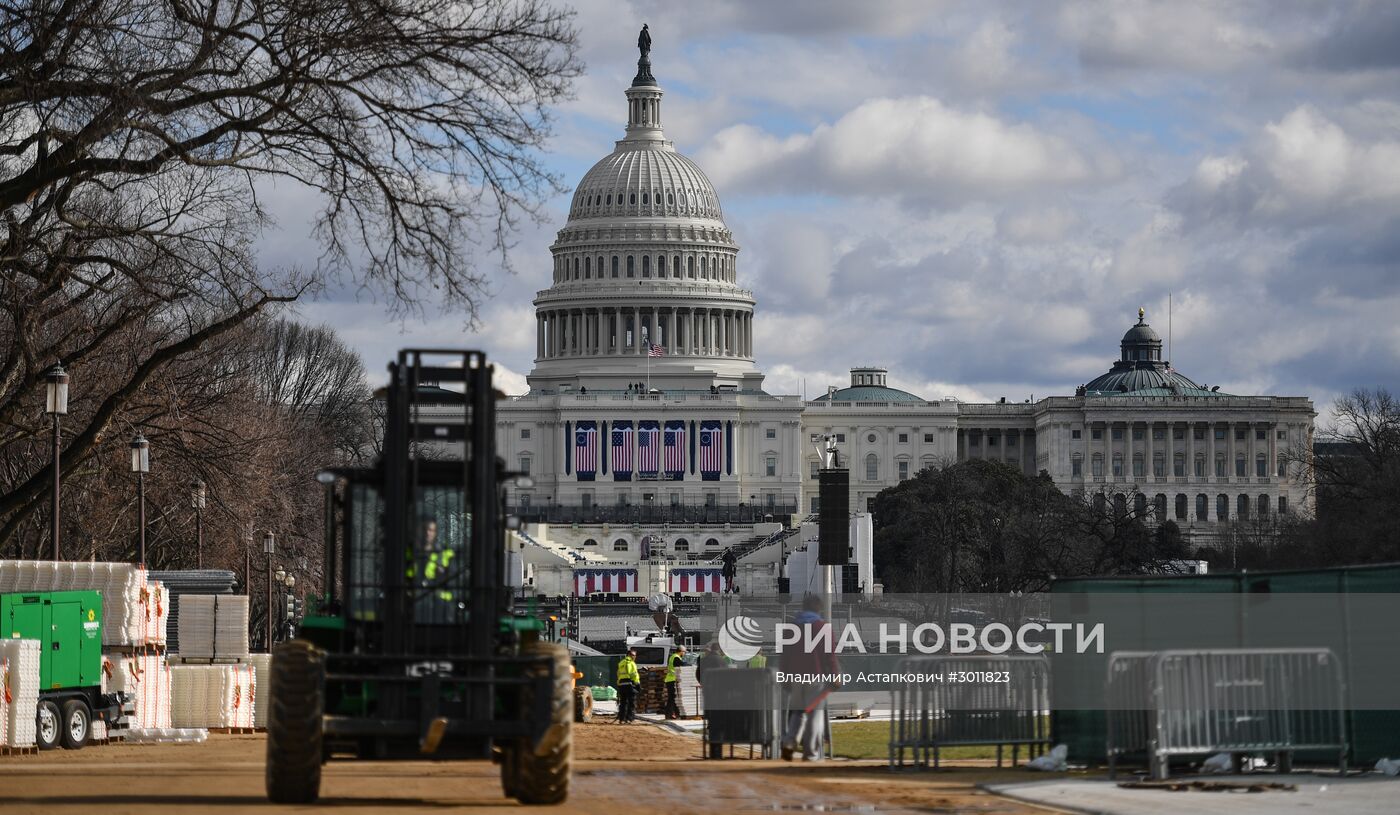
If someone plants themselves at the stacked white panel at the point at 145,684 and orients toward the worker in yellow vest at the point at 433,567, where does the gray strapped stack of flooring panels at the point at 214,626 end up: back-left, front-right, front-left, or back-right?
back-left

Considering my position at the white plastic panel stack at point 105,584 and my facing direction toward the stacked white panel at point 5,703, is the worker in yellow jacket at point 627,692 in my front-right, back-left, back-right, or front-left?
back-left

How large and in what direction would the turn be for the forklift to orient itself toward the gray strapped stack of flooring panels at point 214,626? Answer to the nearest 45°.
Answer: approximately 180°

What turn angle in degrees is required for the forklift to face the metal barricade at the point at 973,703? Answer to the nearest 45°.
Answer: approximately 135° to its left

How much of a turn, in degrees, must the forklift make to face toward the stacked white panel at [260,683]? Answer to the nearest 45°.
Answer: approximately 180°

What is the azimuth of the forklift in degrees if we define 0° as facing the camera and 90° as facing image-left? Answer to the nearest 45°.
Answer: approximately 0°

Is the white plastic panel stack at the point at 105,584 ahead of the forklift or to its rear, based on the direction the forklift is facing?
to the rear

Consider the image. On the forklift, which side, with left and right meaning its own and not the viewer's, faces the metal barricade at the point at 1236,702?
left

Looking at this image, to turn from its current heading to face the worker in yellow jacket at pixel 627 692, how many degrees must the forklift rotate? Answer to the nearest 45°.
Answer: approximately 180°
